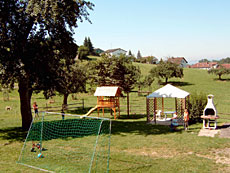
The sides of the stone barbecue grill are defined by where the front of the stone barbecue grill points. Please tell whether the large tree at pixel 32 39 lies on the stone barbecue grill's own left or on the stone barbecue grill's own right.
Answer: on the stone barbecue grill's own right

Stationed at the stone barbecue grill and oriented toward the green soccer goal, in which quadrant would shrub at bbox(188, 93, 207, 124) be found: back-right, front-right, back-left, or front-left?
back-right

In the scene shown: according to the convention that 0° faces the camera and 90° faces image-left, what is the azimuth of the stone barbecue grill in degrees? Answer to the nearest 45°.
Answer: approximately 0°

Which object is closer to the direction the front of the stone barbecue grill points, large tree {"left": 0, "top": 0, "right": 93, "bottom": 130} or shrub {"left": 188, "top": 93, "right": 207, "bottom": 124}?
the large tree

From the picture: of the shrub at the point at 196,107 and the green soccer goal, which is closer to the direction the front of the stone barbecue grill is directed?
the green soccer goal
